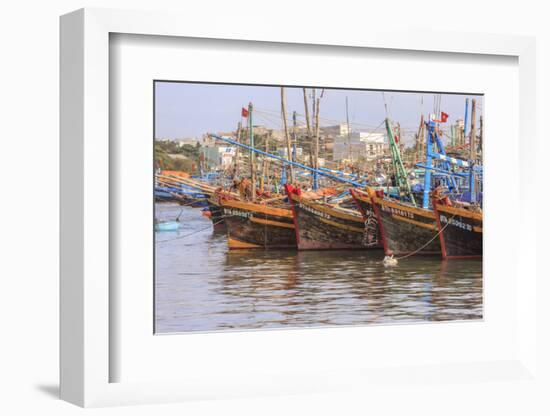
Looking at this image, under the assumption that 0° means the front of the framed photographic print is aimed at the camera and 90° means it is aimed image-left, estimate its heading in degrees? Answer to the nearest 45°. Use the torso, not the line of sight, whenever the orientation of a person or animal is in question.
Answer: approximately 315°
